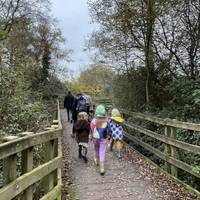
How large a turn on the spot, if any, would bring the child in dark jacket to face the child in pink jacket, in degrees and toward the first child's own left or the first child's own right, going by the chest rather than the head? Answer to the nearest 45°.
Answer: approximately 135° to the first child's own right

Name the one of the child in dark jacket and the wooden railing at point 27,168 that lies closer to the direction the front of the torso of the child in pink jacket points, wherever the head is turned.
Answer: the child in dark jacket

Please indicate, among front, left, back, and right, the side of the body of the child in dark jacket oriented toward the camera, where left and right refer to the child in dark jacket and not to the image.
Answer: back

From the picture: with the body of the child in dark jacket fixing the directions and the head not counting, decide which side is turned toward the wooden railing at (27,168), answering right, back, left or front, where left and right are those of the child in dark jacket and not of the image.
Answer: back

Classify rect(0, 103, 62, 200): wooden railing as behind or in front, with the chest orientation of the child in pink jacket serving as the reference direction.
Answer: behind

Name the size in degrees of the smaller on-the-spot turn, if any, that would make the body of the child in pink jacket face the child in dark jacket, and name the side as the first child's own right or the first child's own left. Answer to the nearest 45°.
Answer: approximately 45° to the first child's own left

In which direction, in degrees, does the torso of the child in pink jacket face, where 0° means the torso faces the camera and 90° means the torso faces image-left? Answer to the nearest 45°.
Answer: approximately 180°

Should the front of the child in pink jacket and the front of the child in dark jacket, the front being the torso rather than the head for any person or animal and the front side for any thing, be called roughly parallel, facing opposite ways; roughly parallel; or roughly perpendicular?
roughly parallel

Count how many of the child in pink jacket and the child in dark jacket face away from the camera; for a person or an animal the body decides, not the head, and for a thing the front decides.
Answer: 2
